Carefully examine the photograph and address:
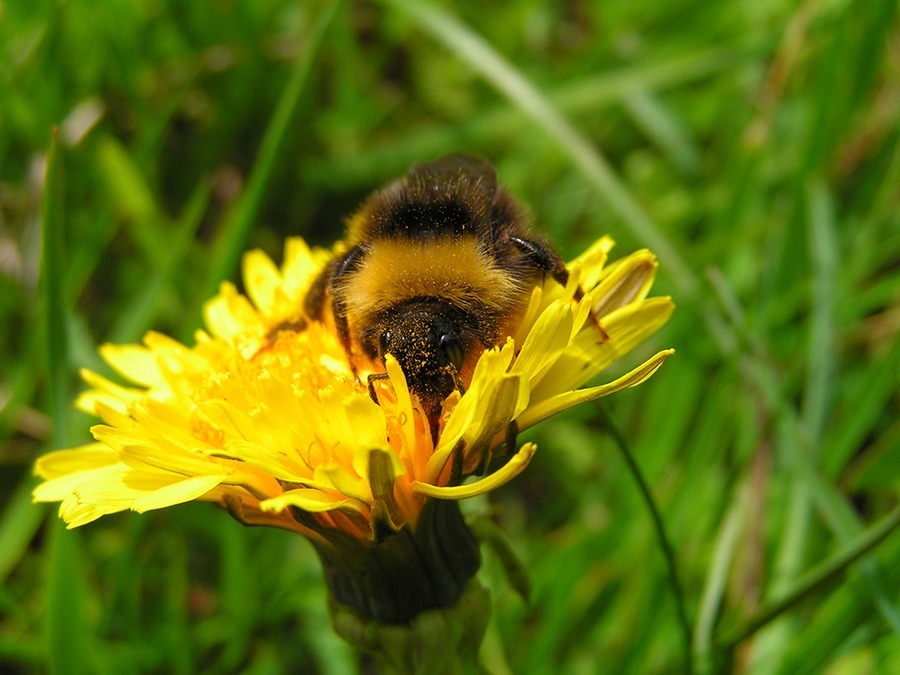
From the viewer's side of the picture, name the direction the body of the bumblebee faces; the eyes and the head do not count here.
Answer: toward the camera

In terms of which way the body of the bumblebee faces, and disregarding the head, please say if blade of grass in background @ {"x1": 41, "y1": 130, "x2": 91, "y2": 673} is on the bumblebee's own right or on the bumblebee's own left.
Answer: on the bumblebee's own right
